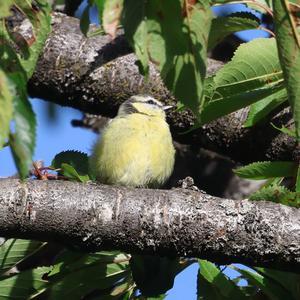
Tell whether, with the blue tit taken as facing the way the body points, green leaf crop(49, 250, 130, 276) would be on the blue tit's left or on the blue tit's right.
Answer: on the blue tit's right

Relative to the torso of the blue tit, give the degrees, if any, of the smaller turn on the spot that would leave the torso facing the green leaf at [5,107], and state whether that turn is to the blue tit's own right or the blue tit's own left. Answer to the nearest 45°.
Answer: approximately 45° to the blue tit's own right

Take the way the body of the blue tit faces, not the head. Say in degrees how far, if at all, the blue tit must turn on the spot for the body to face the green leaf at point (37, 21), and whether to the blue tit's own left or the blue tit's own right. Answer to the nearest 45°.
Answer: approximately 45° to the blue tit's own right

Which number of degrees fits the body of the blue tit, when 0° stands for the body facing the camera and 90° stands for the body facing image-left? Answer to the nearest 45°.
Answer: approximately 315°
